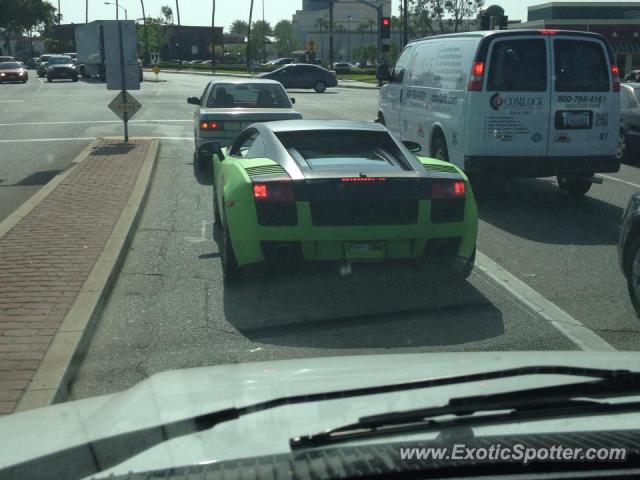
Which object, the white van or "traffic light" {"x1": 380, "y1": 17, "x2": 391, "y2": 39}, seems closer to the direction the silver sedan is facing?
the traffic light

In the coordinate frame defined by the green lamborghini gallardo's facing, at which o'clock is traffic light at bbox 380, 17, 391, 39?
The traffic light is roughly at 12 o'clock from the green lamborghini gallardo.

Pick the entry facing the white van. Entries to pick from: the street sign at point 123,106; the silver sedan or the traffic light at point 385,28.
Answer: the traffic light

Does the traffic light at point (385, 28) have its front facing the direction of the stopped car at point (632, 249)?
yes

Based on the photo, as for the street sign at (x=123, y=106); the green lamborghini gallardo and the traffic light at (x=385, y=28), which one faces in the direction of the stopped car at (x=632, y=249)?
the traffic light

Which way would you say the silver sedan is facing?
away from the camera

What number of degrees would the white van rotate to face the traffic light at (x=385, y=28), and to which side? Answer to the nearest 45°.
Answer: approximately 45° to its right

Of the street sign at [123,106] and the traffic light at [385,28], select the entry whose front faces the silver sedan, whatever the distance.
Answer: the traffic light

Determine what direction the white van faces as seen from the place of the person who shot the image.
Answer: facing away from the viewer and to the left of the viewer

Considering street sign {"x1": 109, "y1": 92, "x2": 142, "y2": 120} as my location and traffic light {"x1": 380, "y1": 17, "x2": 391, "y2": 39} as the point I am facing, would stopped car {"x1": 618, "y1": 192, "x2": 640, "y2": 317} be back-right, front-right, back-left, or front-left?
back-right

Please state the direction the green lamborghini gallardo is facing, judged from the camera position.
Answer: facing away from the viewer

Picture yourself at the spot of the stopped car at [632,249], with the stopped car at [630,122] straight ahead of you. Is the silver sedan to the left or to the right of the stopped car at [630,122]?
left

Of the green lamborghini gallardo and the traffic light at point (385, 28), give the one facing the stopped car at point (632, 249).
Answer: the traffic light

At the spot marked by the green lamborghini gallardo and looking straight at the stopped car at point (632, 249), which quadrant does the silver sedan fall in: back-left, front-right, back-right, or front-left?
back-left
